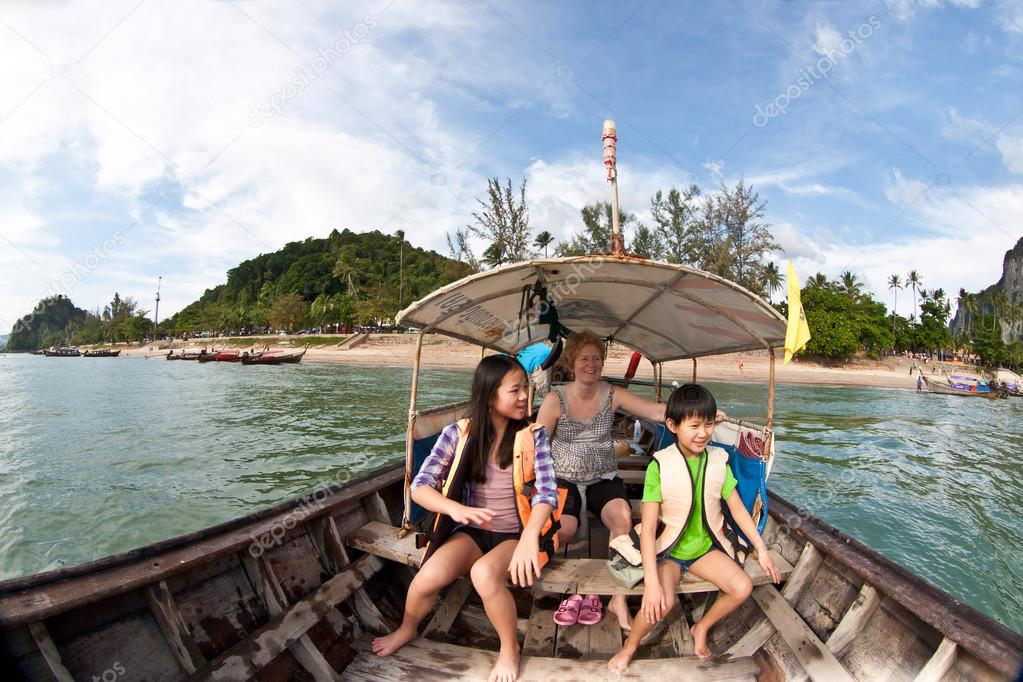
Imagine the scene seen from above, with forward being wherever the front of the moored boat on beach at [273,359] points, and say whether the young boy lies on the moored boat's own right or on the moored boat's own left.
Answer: on the moored boat's own right

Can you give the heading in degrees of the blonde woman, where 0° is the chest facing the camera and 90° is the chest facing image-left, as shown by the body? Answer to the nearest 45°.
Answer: approximately 0°

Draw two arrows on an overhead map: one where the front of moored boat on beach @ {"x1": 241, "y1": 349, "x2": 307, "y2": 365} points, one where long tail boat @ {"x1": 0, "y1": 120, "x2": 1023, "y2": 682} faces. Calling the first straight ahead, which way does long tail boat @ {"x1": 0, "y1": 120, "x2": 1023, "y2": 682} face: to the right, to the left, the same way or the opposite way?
to the right

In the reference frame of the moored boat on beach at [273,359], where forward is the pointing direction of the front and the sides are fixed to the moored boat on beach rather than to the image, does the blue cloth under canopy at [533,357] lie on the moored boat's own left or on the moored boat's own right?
on the moored boat's own right

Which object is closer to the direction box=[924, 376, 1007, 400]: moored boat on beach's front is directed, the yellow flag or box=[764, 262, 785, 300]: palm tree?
the palm tree

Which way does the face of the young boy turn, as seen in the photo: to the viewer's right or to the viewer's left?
to the viewer's right

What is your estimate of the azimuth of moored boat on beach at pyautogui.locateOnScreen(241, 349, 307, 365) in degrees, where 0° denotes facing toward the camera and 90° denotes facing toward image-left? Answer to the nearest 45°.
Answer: approximately 270°

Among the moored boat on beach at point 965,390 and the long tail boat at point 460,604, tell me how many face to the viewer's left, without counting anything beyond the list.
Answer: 1

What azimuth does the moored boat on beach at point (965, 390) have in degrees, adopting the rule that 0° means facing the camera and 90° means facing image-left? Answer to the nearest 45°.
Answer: approximately 90°

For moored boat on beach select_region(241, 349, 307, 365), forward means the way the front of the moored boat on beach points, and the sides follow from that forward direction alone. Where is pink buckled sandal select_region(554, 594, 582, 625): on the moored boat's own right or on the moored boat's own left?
on the moored boat's own right
